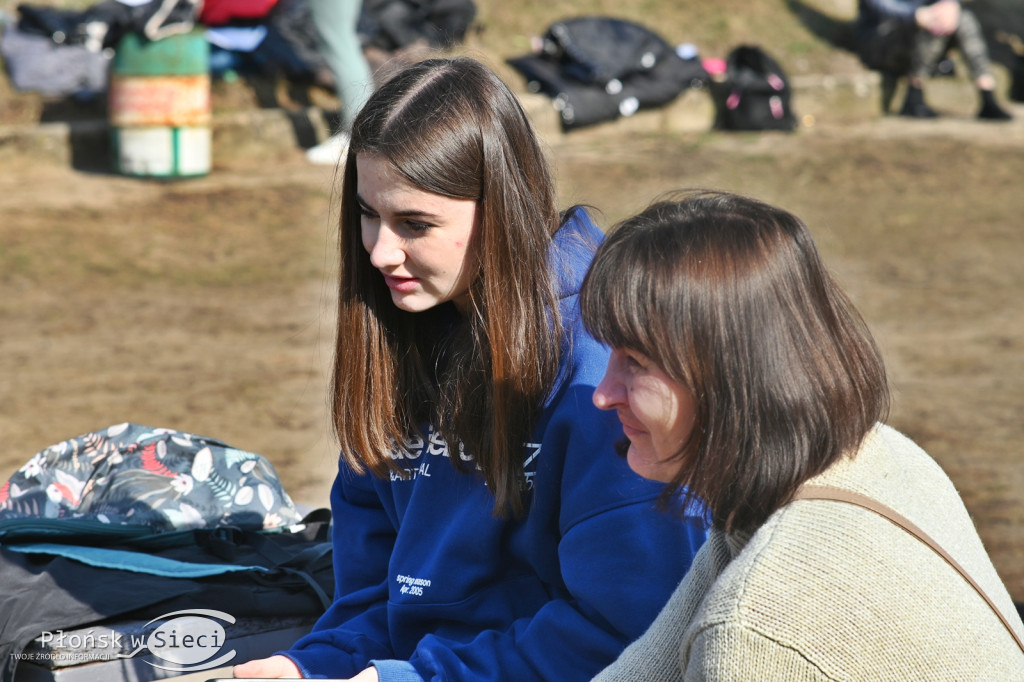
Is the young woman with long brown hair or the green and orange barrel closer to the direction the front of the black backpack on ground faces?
the young woman with long brown hair

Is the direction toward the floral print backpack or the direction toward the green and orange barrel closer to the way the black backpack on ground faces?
the floral print backpack

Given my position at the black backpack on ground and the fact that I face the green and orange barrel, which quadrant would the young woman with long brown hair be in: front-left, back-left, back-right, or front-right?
front-left

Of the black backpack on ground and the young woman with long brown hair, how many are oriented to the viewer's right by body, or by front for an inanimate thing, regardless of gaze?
0

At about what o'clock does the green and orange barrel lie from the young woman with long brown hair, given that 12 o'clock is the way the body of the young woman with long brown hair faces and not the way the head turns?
The green and orange barrel is roughly at 4 o'clock from the young woman with long brown hair.

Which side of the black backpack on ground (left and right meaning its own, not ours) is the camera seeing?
front

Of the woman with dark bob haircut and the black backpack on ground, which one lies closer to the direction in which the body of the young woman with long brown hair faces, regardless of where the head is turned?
the woman with dark bob haircut

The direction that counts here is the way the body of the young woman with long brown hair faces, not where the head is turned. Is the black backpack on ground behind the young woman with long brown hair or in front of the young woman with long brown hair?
behind

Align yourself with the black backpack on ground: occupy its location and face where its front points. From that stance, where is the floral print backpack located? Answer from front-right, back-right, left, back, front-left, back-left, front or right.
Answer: front

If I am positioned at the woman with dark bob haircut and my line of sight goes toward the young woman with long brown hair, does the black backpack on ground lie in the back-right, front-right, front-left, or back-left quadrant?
front-right

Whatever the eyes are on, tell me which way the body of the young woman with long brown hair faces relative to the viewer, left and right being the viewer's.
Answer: facing the viewer and to the left of the viewer

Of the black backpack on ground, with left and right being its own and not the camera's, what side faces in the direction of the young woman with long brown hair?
front

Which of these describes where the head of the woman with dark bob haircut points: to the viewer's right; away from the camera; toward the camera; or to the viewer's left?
to the viewer's left
